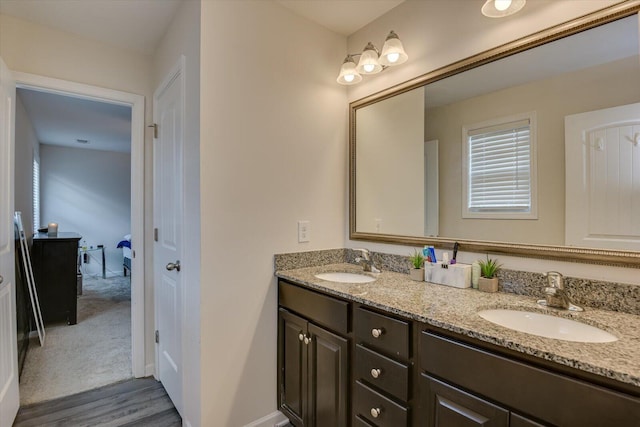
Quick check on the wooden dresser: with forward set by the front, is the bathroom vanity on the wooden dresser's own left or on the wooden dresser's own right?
on the wooden dresser's own right

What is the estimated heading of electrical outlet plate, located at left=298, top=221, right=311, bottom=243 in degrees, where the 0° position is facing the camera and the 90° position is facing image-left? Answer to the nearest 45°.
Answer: approximately 0°

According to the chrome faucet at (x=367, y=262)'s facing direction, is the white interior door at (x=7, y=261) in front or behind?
in front

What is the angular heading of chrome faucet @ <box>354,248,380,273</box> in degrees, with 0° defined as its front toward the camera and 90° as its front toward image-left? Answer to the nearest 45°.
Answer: approximately 45°

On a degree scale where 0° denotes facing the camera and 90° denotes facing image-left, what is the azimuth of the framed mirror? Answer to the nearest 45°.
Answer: approximately 45°

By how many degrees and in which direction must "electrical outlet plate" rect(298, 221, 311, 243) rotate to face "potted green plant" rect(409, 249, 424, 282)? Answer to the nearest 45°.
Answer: approximately 45° to its left

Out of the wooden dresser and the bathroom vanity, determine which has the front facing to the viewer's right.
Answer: the wooden dresser

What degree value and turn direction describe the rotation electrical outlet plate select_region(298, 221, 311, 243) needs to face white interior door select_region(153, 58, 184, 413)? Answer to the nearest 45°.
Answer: approximately 90° to its right

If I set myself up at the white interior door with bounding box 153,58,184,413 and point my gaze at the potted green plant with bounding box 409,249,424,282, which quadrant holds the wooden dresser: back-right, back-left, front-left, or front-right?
back-left

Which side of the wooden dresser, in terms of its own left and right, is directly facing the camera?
right

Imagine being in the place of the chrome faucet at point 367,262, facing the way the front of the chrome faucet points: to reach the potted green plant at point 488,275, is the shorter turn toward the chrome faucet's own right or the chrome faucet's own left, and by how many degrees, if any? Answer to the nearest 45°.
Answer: approximately 90° to the chrome faucet's own left
